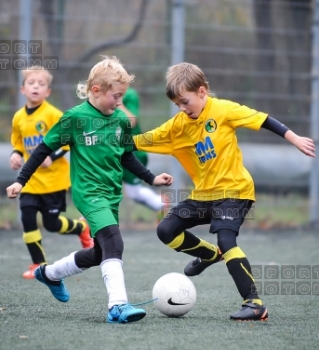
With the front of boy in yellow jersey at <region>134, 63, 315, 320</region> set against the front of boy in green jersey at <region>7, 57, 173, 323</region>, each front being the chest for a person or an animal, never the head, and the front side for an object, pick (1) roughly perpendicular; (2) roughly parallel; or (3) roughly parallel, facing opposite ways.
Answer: roughly perpendicular

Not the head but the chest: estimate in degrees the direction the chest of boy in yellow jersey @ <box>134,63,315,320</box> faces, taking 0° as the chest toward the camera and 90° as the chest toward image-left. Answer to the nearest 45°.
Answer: approximately 45°

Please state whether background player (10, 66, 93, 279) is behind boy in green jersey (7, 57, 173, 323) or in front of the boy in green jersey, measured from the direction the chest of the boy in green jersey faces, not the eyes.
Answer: behind

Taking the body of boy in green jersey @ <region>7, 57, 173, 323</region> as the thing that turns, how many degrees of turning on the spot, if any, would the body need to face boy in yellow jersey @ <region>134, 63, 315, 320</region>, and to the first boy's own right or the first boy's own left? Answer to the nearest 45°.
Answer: approximately 45° to the first boy's own left

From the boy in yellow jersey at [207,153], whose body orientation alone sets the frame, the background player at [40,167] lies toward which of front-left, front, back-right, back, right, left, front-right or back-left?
right

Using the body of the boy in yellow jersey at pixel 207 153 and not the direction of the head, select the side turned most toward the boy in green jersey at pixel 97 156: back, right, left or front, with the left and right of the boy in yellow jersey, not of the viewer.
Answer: front

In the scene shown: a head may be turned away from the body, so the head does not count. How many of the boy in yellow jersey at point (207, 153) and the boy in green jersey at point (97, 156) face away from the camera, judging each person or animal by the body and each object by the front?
0

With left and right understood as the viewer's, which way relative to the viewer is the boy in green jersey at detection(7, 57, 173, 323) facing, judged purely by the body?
facing the viewer and to the right of the viewer
